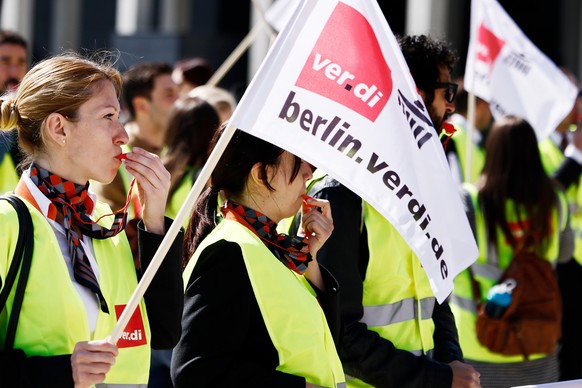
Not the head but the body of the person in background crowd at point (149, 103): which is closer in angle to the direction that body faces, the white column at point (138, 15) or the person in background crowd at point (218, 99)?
the person in background crowd

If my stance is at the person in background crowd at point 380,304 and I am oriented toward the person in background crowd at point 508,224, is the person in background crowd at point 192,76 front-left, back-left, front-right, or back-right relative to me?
front-left

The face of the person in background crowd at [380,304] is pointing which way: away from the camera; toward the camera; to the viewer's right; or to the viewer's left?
to the viewer's right

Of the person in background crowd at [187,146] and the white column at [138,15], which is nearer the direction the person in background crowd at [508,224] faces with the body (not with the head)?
the white column

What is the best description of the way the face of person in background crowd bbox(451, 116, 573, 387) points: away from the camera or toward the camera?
away from the camera

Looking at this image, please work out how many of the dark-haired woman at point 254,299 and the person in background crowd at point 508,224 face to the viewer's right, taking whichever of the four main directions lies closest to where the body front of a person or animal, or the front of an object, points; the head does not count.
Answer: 1

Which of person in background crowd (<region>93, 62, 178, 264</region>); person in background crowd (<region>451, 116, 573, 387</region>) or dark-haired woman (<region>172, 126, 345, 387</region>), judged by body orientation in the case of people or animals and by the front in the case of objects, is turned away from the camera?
person in background crowd (<region>451, 116, 573, 387</region>)

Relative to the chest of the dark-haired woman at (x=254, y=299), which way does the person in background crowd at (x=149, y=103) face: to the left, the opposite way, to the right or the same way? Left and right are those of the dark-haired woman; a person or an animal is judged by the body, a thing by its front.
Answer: the same way

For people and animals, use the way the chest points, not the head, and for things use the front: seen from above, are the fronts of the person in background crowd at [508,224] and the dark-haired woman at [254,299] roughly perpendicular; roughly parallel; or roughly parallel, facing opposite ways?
roughly perpendicular

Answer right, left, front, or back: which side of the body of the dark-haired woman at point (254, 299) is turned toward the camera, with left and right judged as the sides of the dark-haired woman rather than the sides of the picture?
right

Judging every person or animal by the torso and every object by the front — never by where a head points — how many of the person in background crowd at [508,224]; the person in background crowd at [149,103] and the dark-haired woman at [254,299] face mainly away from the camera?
1

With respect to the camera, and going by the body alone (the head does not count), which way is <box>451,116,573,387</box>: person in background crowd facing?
away from the camera

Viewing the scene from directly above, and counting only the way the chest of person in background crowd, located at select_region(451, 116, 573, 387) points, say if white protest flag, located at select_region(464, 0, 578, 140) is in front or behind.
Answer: in front
